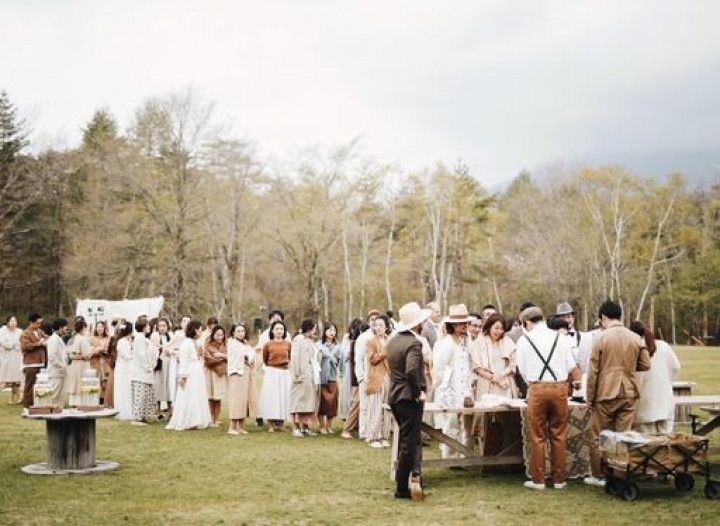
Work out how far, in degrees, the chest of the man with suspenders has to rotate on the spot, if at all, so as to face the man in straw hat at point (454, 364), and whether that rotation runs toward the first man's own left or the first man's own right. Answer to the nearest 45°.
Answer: approximately 45° to the first man's own left

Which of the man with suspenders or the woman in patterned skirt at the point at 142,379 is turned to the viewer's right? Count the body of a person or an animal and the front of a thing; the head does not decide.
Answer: the woman in patterned skirt

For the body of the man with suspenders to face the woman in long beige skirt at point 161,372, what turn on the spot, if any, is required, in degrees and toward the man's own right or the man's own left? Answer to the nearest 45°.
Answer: approximately 45° to the man's own left

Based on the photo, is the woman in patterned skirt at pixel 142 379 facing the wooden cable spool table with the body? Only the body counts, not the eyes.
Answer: no

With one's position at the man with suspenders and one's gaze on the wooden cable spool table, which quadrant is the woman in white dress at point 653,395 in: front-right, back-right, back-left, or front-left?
back-right

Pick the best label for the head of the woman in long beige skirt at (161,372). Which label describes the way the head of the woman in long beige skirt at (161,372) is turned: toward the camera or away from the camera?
toward the camera

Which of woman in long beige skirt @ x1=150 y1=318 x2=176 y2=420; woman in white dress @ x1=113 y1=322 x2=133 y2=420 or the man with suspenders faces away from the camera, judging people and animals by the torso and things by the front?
the man with suspenders

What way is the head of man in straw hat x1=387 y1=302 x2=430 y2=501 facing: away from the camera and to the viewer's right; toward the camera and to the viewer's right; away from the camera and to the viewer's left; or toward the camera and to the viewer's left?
away from the camera and to the viewer's right

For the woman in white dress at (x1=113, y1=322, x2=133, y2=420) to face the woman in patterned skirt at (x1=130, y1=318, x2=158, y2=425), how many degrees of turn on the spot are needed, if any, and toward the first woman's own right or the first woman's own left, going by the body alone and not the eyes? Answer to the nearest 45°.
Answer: approximately 45° to the first woman's own right

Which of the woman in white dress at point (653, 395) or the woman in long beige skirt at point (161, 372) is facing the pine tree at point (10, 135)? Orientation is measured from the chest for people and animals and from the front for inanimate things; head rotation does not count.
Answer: the woman in white dress at point (653, 395)

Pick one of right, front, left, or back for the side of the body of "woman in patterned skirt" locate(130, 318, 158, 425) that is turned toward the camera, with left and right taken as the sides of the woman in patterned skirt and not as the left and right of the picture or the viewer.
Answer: right

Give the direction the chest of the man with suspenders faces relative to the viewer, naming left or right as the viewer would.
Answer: facing away from the viewer

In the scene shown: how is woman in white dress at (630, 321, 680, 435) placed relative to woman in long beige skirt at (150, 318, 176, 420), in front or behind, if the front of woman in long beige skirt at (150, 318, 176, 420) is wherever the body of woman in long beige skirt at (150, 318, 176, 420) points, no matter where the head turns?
in front

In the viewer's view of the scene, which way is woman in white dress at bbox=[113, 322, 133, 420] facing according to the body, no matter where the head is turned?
to the viewer's right

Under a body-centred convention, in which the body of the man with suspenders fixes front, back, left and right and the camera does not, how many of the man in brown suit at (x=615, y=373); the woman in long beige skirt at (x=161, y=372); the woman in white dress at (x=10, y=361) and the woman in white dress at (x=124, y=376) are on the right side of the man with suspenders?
1

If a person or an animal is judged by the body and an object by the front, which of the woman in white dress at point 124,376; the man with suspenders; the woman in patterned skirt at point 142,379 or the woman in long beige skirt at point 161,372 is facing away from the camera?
the man with suspenders
